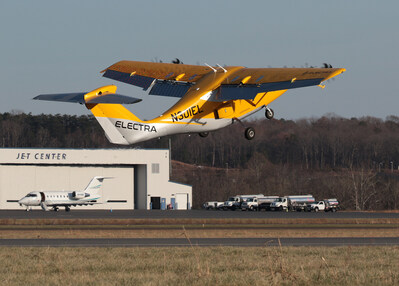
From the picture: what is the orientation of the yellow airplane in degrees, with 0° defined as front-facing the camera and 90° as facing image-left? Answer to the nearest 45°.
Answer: approximately 225°
